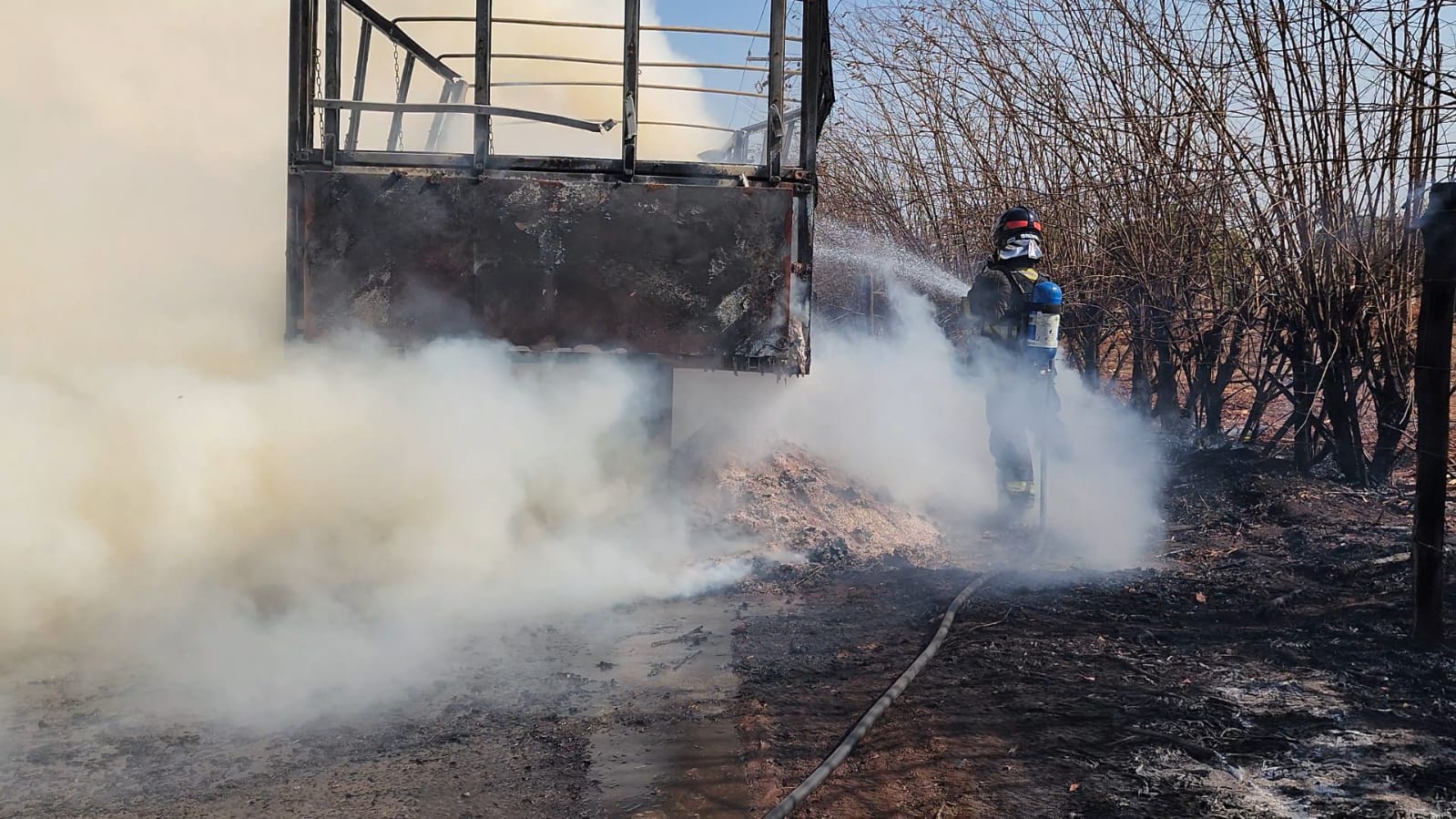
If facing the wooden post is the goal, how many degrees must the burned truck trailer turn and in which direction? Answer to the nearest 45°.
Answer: approximately 135° to its right

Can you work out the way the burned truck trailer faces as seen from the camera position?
facing away from the viewer

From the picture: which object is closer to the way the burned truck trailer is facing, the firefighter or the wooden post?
the firefighter

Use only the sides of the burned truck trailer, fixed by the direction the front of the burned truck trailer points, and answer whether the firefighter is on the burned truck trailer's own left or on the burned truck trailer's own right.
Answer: on the burned truck trailer's own right
